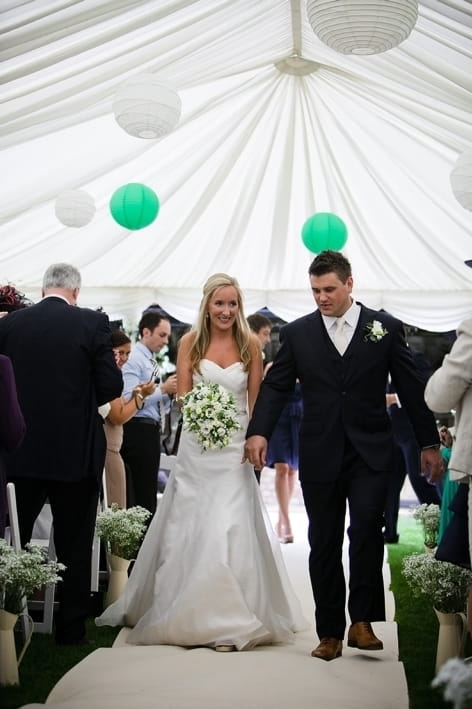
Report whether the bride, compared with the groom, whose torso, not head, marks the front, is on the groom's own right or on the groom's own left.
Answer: on the groom's own right

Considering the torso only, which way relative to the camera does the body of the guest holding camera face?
to the viewer's right

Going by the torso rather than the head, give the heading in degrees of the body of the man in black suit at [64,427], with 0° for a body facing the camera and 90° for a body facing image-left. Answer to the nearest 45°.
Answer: approximately 180°

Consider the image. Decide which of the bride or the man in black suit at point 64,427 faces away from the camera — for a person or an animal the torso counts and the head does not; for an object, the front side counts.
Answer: the man in black suit

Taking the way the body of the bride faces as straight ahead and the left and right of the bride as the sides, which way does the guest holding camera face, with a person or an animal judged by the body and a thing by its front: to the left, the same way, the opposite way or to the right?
to the left

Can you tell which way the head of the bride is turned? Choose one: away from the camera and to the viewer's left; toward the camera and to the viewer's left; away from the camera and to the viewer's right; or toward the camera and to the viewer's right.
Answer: toward the camera and to the viewer's right

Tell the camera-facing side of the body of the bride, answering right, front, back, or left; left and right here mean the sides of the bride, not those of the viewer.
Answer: front

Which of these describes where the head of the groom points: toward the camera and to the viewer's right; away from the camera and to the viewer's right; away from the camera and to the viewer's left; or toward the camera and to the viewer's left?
toward the camera and to the viewer's left

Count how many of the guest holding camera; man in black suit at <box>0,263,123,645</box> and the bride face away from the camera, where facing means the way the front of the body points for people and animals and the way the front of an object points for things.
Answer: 1

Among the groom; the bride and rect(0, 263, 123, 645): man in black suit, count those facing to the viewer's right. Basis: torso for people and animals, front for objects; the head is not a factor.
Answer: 0

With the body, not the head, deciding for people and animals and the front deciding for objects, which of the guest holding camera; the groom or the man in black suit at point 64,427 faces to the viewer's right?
the guest holding camera

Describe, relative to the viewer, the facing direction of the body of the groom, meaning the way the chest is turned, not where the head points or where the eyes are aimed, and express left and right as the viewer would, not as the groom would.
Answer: facing the viewer

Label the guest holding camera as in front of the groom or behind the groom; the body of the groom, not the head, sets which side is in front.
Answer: behind
